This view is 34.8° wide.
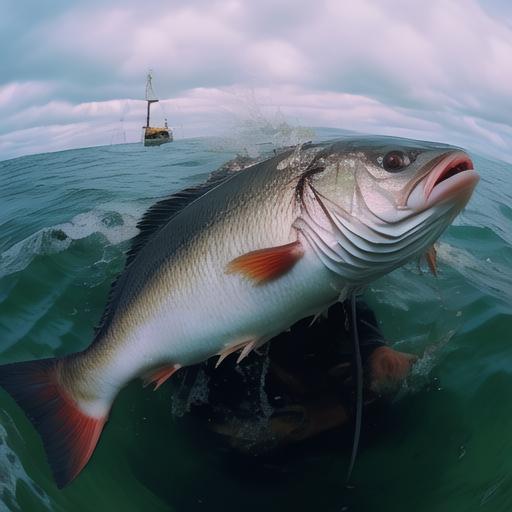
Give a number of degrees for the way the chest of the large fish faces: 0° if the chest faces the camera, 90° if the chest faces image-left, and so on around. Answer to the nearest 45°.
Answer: approximately 270°
